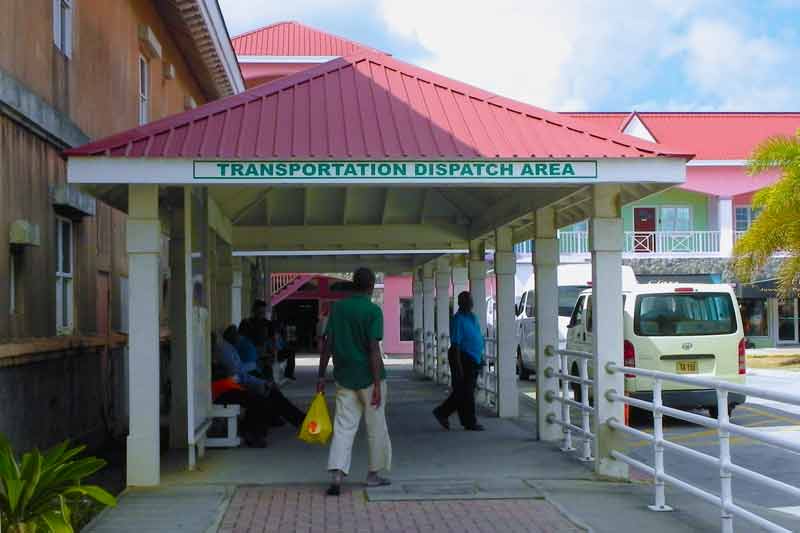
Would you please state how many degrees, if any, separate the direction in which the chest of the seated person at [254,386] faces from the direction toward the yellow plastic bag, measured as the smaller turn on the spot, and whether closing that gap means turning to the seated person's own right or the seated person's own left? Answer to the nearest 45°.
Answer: approximately 90° to the seated person's own right

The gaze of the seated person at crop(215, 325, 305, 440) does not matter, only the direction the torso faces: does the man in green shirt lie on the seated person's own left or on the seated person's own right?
on the seated person's own right

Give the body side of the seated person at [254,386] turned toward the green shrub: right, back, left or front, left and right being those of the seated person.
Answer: right

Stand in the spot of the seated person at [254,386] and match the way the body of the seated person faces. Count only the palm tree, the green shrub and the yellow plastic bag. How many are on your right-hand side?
2

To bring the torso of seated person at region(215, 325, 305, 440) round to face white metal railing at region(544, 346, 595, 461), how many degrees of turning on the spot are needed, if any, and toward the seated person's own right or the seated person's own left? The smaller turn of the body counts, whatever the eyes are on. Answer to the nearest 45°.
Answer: approximately 45° to the seated person's own right

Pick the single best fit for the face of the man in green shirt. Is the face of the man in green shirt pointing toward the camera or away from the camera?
away from the camera

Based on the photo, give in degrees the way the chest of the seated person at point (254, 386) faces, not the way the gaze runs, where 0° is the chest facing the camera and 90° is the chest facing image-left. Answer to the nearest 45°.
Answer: approximately 270°

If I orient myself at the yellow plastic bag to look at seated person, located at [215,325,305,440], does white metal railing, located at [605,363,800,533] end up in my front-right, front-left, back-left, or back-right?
back-right
